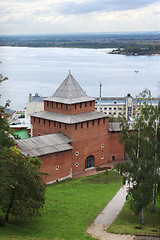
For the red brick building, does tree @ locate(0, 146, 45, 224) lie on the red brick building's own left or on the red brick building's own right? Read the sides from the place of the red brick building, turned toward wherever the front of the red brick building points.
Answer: on the red brick building's own right

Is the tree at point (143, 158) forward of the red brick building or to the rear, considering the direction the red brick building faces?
forward

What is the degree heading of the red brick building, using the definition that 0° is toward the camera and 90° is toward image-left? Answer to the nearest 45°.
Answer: approximately 315°
